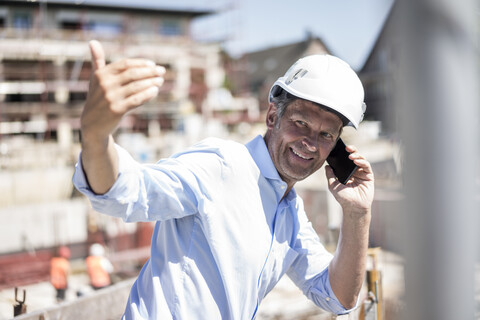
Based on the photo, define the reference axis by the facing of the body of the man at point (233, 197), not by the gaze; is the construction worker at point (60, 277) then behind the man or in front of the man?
behind

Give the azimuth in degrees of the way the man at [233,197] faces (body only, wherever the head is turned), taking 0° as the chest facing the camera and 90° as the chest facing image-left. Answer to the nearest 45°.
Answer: approximately 315°
